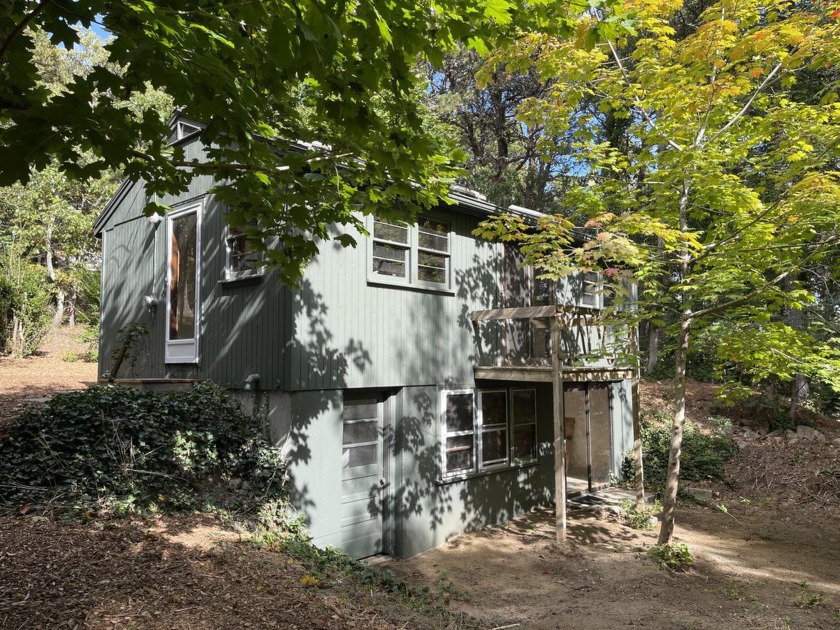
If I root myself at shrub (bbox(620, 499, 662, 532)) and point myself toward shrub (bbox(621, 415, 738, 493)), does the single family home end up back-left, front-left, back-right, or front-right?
back-left
